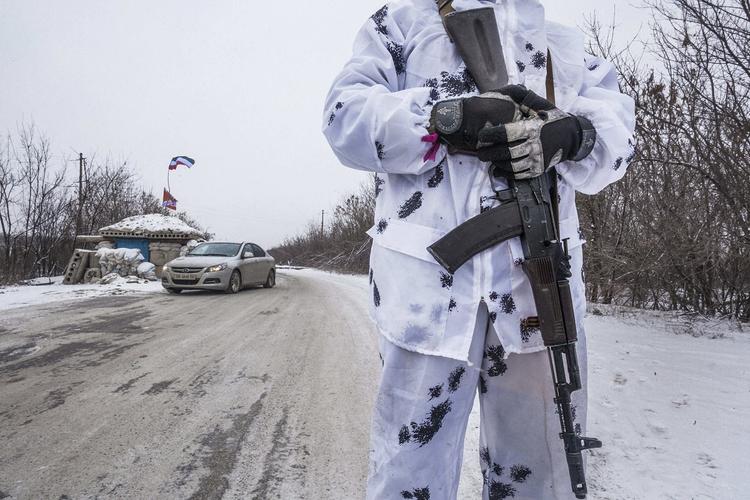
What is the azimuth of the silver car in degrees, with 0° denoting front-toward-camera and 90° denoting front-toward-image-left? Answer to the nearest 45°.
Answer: approximately 45°

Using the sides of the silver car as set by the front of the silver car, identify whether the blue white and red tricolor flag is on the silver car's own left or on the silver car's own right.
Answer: on the silver car's own right

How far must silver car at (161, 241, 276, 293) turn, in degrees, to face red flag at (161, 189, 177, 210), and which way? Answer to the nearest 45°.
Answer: approximately 135° to its right

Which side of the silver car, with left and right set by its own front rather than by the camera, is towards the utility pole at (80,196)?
right
